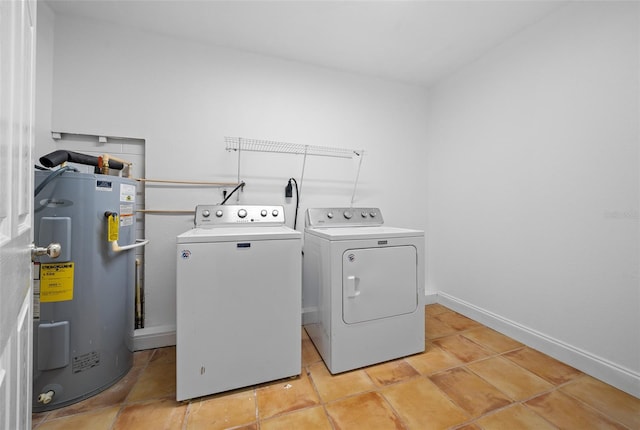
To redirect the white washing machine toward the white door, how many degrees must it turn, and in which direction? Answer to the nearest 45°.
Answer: approximately 45° to its right

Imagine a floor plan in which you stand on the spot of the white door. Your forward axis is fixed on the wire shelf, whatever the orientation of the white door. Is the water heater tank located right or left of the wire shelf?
left

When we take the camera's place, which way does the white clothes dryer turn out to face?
facing the viewer and to the right of the viewer

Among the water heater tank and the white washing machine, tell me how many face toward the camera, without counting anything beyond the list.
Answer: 2

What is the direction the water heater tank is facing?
toward the camera

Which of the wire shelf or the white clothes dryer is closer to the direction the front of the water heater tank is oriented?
the white clothes dryer

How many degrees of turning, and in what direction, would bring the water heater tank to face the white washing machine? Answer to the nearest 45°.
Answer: approximately 45° to its left

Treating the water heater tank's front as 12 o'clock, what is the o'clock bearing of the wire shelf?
The wire shelf is roughly at 9 o'clock from the water heater tank.

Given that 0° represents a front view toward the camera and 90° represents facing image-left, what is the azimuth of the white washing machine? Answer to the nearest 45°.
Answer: approximately 0°

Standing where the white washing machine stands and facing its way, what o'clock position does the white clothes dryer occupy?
The white clothes dryer is roughly at 9 o'clock from the white washing machine.
